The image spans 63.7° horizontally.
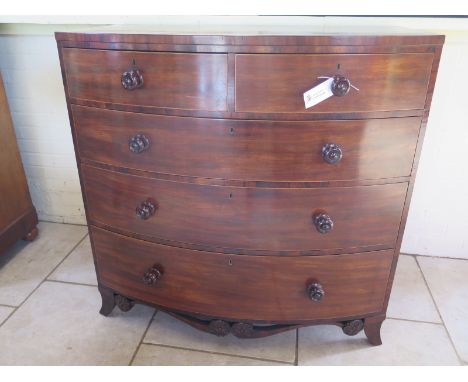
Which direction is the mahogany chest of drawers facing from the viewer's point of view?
toward the camera
